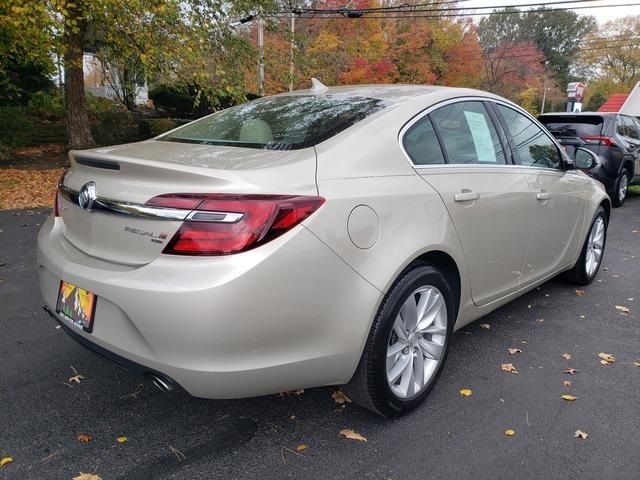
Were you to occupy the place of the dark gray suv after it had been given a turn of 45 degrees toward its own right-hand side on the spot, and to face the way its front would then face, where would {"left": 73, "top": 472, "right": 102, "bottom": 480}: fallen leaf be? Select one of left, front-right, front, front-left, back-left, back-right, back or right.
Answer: right

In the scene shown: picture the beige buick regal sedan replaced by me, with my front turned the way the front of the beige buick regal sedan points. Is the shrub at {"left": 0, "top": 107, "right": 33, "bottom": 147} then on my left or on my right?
on my left

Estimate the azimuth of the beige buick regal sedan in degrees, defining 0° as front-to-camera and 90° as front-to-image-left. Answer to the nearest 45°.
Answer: approximately 225°

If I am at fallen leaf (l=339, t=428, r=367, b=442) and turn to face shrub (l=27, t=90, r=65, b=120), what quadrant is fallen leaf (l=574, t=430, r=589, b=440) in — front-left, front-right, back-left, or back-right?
back-right

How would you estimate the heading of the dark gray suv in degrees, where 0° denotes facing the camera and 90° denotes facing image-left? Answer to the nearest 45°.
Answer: approximately 225°
